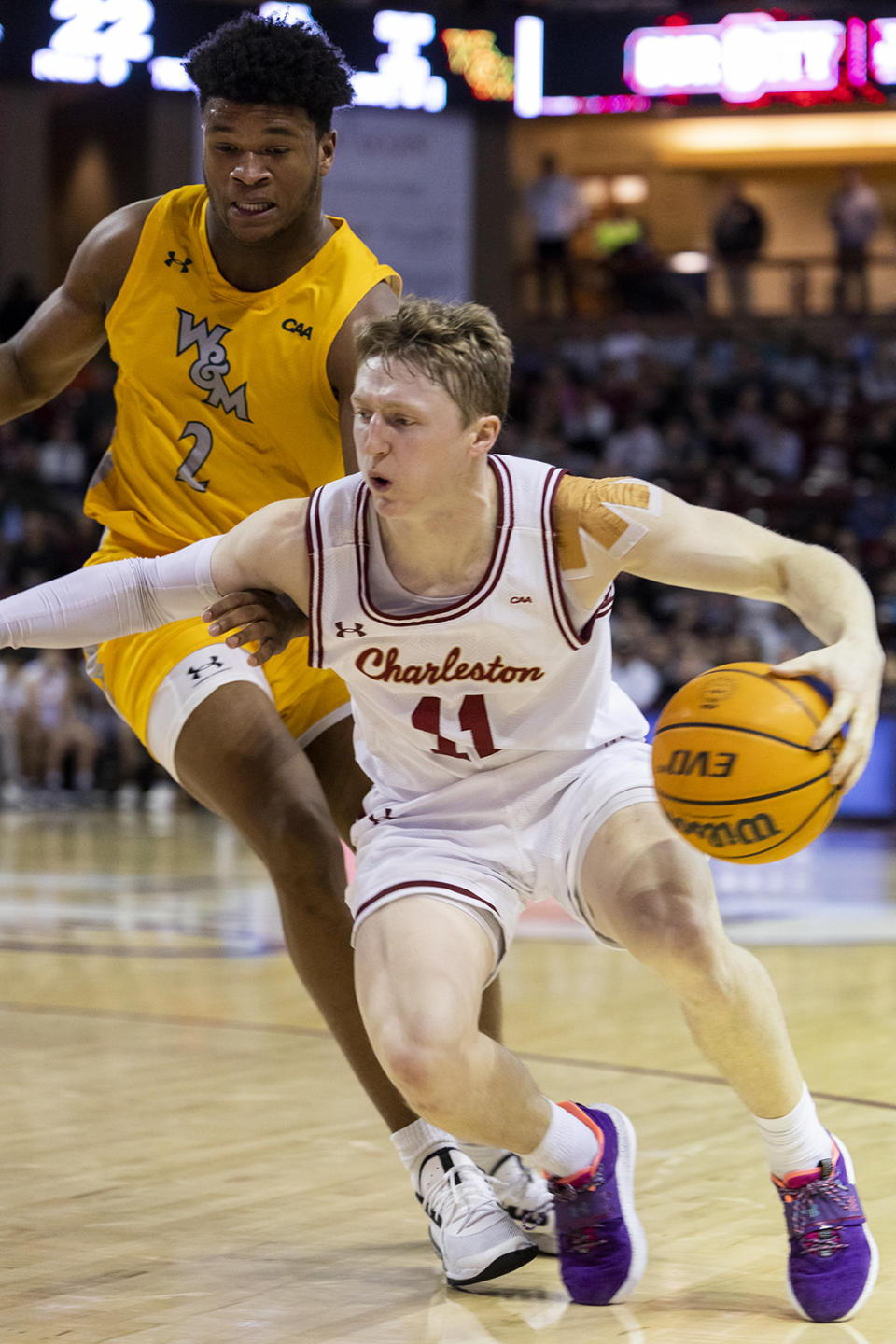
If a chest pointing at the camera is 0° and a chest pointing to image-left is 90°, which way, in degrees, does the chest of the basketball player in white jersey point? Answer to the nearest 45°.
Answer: approximately 0°

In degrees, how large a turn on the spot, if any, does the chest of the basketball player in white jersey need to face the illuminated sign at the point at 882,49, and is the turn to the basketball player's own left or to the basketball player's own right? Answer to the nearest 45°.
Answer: approximately 180°

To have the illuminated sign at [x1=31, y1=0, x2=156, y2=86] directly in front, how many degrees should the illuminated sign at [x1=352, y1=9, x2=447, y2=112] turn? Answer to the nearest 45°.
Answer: approximately 45° to its right

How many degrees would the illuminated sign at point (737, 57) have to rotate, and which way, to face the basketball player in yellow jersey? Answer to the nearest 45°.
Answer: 0° — it already faces them

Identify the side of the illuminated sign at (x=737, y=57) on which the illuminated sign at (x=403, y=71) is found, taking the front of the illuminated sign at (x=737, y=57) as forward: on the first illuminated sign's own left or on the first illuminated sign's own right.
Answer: on the first illuminated sign's own right

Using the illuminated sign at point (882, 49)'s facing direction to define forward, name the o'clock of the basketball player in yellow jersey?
The basketball player in yellow jersey is roughly at 12 o'clock from the illuminated sign.

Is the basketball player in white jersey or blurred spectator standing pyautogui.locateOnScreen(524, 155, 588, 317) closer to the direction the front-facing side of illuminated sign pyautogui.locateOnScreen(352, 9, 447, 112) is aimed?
the basketball player in white jersey

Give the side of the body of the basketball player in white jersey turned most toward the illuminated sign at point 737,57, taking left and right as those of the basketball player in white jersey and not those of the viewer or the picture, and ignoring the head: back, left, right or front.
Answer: back
